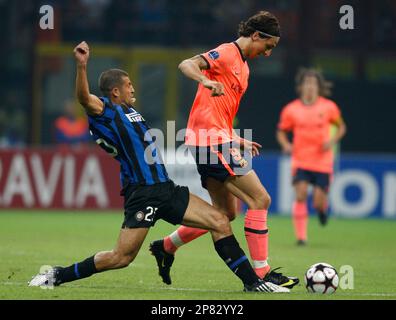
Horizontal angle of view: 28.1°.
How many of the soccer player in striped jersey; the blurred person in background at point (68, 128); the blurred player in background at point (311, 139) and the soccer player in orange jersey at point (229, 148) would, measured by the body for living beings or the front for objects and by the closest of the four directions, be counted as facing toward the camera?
2

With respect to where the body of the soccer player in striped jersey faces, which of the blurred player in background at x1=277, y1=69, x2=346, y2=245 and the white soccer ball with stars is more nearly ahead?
the white soccer ball with stars

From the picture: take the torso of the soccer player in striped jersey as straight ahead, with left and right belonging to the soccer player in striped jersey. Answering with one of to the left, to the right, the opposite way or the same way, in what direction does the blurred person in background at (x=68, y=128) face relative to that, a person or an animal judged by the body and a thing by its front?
to the right

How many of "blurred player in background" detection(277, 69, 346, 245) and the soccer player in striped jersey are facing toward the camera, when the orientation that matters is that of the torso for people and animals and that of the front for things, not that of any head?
1

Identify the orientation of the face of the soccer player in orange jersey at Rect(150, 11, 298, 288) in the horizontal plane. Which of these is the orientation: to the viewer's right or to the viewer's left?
to the viewer's right

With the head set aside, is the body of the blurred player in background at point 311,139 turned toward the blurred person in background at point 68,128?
no

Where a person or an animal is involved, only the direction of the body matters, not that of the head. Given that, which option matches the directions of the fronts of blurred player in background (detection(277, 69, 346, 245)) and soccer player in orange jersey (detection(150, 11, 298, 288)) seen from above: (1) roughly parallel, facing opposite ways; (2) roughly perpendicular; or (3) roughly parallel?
roughly perpendicular

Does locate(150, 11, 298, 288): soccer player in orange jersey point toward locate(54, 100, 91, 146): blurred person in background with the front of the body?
no

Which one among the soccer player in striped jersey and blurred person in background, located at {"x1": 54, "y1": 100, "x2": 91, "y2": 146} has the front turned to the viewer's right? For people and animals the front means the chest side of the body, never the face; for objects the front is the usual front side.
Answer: the soccer player in striped jersey

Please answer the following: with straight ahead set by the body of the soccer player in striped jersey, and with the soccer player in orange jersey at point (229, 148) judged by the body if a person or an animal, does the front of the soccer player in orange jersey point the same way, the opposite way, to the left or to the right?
the same way

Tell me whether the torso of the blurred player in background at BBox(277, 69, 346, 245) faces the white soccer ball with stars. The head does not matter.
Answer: yes

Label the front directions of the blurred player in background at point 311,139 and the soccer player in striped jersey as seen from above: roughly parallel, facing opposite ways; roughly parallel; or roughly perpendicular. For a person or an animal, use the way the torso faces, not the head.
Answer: roughly perpendicular

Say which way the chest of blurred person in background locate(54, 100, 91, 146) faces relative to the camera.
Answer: toward the camera

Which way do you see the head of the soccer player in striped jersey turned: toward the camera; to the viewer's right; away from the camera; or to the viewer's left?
to the viewer's right

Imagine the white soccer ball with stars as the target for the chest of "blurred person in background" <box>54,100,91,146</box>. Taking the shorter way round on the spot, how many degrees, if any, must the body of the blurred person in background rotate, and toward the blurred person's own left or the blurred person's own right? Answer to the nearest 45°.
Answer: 0° — they already face it

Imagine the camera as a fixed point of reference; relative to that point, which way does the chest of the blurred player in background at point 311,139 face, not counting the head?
toward the camera

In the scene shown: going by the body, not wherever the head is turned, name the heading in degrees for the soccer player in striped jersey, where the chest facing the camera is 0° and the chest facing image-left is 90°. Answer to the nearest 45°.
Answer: approximately 270°
